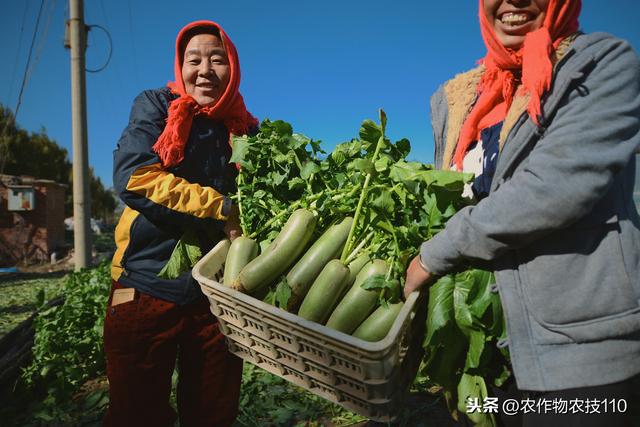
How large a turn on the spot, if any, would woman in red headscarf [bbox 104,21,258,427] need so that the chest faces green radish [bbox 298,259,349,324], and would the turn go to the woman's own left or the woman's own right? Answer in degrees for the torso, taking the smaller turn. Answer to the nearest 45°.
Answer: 0° — they already face it

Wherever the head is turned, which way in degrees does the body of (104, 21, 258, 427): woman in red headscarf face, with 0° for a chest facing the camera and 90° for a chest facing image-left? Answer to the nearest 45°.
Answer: approximately 315°

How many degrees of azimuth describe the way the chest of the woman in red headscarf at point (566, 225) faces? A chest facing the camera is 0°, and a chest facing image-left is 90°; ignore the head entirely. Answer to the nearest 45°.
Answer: approximately 45°

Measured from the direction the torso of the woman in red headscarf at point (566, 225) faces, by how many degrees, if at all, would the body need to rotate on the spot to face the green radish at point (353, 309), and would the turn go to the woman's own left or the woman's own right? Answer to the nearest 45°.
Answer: approximately 45° to the woman's own right

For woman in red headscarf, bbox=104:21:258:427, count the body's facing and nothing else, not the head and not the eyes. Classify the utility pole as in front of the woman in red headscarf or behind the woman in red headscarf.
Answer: behind

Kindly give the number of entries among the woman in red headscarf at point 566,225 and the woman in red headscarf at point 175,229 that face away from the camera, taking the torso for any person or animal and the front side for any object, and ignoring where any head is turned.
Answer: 0

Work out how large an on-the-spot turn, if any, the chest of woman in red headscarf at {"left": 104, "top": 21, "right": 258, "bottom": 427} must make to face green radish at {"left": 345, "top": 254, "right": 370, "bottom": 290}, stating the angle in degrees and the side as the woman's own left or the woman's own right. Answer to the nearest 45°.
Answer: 0° — they already face it

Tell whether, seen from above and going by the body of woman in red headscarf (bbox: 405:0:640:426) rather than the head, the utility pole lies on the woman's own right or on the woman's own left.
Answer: on the woman's own right

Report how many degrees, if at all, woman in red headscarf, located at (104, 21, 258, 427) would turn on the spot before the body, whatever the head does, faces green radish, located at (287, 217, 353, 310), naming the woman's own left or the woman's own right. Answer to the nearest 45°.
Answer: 0° — they already face it
